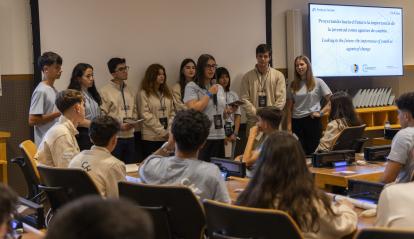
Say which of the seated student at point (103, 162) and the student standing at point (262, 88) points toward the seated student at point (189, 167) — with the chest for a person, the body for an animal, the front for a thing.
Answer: the student standing

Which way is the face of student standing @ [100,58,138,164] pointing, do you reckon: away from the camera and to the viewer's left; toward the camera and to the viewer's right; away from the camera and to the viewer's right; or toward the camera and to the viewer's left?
toward the camera and to the viewer's right

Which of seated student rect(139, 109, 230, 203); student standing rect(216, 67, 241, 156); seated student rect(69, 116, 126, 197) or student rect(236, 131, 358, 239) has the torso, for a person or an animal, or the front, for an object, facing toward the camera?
the student standing

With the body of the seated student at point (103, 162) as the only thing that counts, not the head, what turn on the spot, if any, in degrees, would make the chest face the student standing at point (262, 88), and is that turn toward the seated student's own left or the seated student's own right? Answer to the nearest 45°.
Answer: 0° — they already face them

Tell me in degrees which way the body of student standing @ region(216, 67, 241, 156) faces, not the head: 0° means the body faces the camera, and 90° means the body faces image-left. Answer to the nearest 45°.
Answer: approximately 0°

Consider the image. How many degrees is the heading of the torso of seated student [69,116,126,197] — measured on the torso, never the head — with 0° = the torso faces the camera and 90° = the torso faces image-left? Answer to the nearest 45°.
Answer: approximately 225°

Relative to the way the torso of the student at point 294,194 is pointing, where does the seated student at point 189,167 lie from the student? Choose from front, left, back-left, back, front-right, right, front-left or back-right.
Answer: front-left

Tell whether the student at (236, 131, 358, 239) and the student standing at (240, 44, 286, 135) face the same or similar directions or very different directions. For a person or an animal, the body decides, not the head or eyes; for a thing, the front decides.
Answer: very different directions

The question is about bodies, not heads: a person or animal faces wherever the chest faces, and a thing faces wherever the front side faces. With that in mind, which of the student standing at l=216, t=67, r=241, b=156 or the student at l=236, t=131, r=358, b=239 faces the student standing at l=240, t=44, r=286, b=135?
the student

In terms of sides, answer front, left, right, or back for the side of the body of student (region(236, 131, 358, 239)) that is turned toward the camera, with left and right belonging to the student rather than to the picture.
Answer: back

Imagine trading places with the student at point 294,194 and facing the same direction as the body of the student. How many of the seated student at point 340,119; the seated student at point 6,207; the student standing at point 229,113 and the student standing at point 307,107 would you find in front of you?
3
